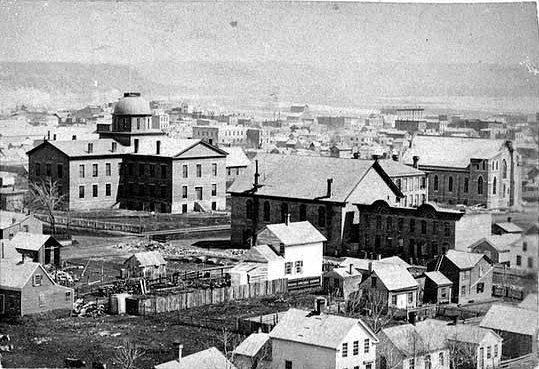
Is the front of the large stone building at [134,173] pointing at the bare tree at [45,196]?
no

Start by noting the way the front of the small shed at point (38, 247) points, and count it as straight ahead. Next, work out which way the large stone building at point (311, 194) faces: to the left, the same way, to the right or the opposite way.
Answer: the same way

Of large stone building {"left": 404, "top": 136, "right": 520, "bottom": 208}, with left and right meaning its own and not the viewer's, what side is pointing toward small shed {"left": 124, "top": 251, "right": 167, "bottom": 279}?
right

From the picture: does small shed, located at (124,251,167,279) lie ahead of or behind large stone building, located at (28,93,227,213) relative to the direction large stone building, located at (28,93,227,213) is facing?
ahead

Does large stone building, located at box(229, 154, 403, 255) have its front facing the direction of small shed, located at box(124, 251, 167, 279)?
no

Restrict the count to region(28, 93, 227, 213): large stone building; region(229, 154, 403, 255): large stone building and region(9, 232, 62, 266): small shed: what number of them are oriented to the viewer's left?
0

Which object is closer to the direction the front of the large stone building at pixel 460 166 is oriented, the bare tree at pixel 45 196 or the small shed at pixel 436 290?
the small shed

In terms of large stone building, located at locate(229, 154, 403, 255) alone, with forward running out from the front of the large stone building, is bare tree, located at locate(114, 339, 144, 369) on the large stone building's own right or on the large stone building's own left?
on the large stone building's own right

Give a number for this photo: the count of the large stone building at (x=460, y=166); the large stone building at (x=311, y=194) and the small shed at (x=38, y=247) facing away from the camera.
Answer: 0

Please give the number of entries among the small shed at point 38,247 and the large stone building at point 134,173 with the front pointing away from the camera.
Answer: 0

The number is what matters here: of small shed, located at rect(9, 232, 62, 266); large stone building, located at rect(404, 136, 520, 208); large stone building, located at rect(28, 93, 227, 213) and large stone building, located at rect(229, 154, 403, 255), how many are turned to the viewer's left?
0

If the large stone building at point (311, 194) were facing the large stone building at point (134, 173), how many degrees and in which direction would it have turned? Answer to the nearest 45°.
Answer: approximately 180°

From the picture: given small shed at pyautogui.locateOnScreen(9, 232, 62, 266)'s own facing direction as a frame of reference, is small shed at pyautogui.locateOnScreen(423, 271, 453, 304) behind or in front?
in front

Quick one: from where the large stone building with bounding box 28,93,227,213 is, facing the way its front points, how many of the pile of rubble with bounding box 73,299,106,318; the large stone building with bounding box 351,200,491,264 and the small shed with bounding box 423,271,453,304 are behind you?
0

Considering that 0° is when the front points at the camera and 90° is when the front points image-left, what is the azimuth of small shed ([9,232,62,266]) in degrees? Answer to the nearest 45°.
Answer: approximately 315°

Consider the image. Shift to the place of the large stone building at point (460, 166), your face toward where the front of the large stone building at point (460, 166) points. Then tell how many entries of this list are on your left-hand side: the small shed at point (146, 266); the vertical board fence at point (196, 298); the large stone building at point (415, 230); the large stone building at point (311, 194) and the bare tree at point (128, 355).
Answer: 0

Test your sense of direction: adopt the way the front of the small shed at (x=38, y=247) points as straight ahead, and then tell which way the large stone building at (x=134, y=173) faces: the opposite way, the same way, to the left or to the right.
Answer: the same way

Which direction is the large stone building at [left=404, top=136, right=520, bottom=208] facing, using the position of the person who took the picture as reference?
facing the viewer and to the right of the viewer
